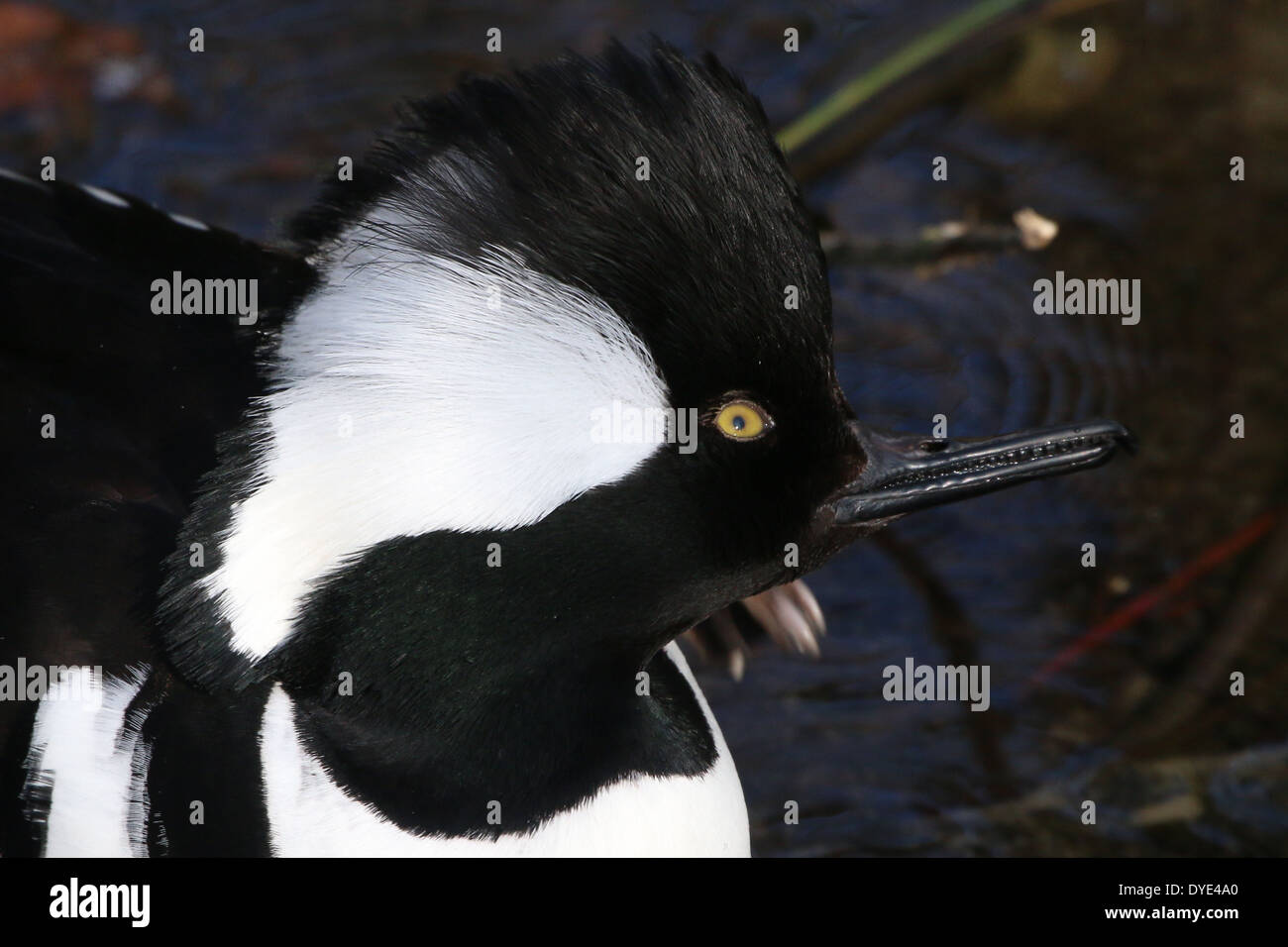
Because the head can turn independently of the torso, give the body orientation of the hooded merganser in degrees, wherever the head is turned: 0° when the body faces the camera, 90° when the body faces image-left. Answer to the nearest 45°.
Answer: approximately 270°
